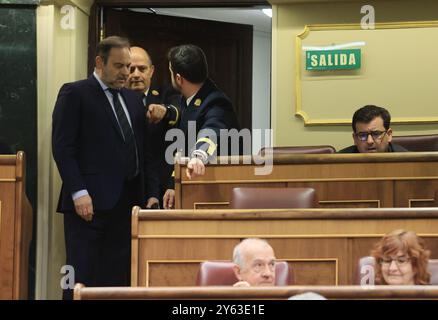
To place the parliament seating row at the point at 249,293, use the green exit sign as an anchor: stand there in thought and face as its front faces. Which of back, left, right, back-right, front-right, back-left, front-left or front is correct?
front

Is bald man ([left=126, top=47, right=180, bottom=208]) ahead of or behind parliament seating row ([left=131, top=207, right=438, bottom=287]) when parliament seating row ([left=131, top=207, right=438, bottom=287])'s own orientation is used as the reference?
behind

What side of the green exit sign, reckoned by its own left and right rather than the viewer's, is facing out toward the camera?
front

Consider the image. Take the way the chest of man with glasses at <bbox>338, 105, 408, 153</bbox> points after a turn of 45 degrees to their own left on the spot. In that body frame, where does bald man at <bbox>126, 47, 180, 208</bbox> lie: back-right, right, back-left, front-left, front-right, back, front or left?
back-right

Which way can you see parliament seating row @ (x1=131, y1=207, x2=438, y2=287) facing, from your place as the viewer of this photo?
facing the viewer

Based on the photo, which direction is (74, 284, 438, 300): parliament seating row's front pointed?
toward the camera

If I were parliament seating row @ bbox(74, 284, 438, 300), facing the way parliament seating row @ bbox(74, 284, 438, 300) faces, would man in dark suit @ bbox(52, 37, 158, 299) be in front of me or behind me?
behind

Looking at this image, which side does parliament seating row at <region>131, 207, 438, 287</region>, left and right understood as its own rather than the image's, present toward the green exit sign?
back

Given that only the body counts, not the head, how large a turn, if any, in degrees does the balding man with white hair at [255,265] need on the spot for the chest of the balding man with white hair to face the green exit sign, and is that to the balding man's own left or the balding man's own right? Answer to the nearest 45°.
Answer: approximately 135° to the balding man's own left

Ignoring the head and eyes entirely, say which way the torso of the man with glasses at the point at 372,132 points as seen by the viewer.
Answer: toward the camera

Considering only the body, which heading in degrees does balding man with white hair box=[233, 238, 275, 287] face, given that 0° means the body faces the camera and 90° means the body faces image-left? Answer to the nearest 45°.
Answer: approximately 315°

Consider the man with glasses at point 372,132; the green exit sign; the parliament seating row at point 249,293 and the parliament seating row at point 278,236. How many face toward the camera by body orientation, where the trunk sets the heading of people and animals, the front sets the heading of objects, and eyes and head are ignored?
4

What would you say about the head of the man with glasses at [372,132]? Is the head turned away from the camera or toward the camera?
toward the camera

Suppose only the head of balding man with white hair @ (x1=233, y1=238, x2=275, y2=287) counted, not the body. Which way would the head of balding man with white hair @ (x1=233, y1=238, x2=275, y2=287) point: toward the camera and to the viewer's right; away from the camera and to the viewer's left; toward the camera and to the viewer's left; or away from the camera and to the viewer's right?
toward the camera and to the viewer's right
